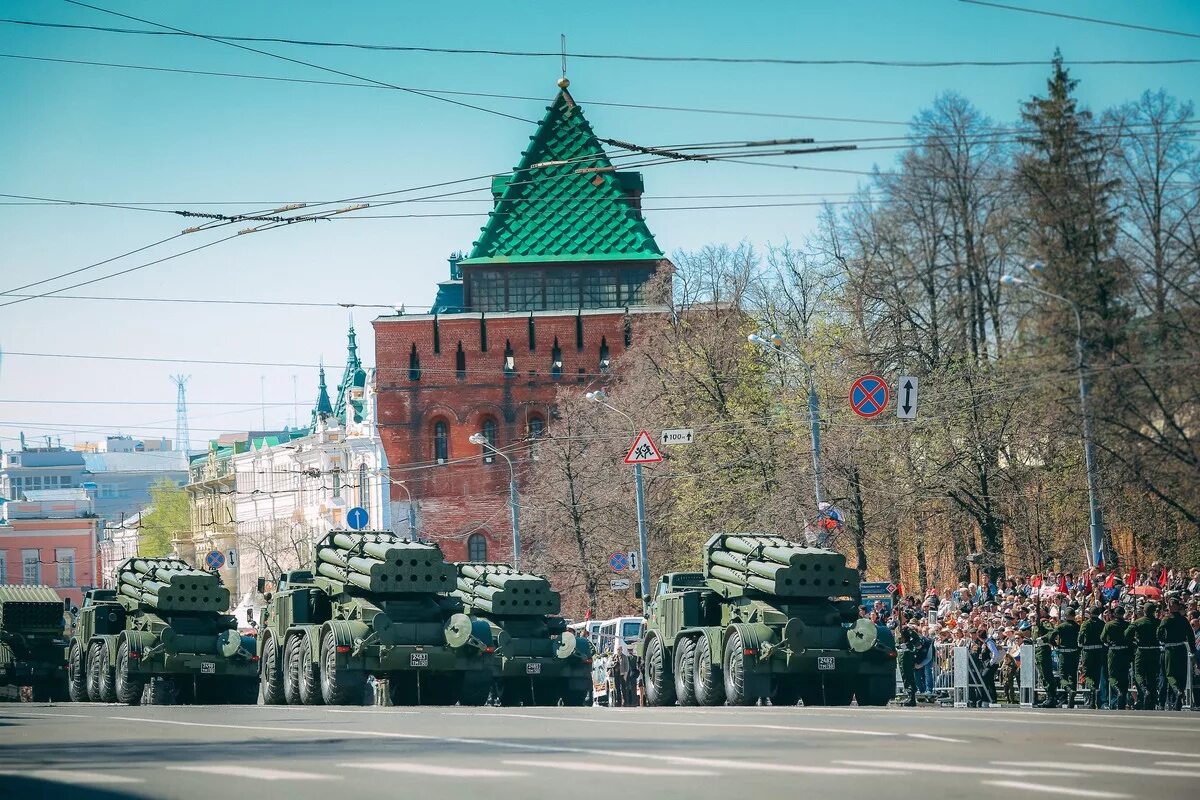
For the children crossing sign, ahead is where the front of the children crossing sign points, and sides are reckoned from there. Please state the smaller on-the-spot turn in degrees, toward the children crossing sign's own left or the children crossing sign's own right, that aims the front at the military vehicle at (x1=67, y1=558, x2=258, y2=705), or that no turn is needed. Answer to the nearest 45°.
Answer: approximately 45° to the children crossing sign's own right

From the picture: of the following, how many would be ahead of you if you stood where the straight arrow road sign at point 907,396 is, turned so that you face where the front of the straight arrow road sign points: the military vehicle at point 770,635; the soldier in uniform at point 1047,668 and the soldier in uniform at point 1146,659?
3

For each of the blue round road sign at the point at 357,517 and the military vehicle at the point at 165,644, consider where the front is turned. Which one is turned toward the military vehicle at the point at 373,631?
the blue round road sign
